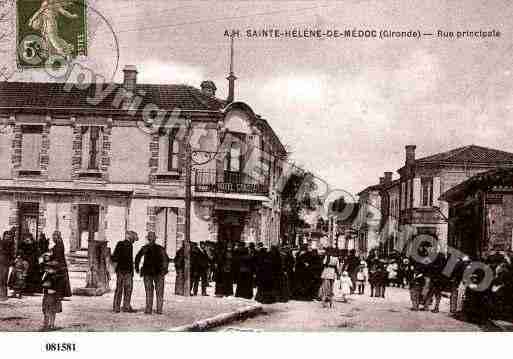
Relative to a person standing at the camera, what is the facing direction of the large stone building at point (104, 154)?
facing the viewer and to the right of the viewer

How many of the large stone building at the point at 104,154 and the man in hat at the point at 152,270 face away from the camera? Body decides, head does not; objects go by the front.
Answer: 0

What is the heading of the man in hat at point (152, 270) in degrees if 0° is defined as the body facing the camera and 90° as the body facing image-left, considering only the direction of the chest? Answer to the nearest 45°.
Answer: approximately 0°

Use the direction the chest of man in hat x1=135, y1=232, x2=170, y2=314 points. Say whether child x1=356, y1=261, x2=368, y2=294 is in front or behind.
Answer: behind

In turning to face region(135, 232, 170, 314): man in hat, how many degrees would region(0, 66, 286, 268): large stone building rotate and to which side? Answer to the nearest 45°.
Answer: approximately 45° to its right

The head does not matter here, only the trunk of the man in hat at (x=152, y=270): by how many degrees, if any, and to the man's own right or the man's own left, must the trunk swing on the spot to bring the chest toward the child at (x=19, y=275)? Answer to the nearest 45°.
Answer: approximately 135° to the man's own right
